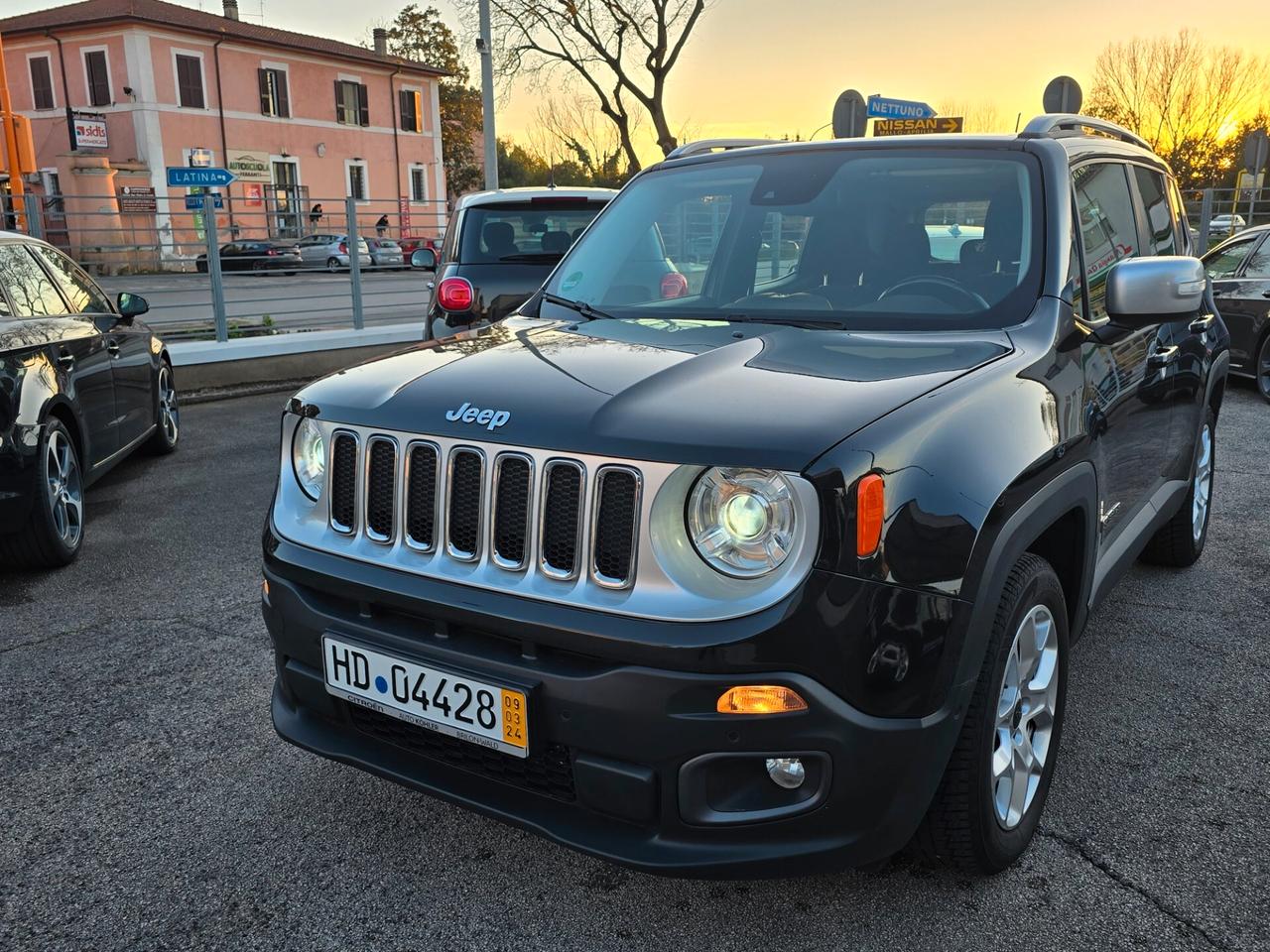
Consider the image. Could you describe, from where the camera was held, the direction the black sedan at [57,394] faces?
facing away from the viewer and to the right of the viewer

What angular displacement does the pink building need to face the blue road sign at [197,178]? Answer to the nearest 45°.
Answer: approximately 45° to its right

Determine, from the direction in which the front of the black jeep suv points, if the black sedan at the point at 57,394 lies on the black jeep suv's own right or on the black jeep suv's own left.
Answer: on the black jeep suv's own right

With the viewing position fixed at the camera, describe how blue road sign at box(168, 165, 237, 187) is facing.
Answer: facing the viewer

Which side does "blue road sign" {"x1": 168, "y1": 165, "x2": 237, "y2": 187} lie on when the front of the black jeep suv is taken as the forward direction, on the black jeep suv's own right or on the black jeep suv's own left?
on the black jeep suv's own right

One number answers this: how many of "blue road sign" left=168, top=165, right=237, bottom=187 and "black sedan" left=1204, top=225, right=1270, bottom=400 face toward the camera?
1

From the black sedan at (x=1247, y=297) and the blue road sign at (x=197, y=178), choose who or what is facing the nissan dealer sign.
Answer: the black sedan

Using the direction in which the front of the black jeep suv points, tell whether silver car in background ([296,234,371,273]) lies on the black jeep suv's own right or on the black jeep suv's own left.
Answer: on the black jeep suv's own right

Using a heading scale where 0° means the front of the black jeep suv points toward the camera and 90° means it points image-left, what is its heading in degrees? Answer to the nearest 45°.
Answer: approximately 45°

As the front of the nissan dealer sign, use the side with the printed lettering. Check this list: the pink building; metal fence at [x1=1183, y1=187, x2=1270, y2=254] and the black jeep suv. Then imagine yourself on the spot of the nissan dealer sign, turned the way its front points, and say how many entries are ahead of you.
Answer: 1

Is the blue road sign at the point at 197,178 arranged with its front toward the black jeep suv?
yes

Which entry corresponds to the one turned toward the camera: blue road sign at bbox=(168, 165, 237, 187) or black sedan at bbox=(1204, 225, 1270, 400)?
the blue road sign

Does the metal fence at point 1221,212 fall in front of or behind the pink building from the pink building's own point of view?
in front
